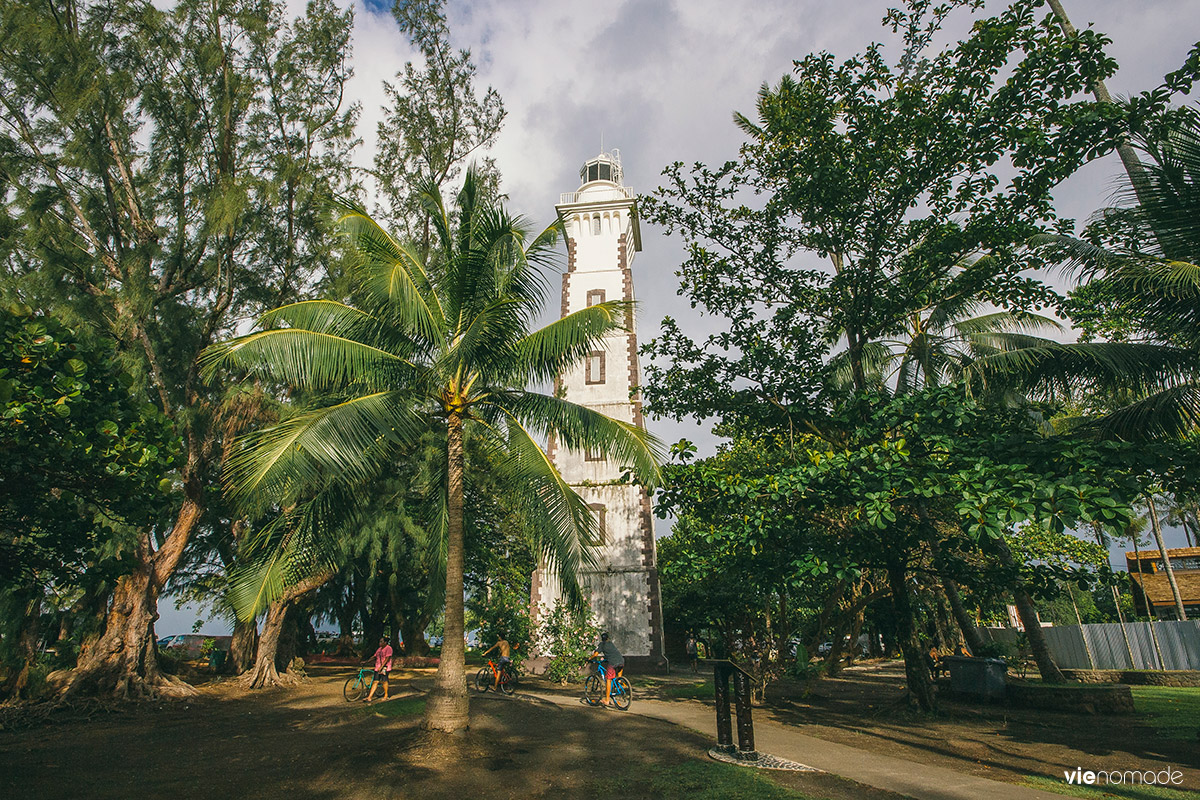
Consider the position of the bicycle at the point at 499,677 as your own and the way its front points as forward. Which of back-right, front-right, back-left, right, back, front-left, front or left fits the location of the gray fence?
back

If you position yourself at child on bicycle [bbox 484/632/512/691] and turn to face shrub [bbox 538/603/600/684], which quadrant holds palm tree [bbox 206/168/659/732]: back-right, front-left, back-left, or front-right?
back-right

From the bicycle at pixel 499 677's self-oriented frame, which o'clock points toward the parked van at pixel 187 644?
The parked van is roughly at 2 o'clock from the bicycle.

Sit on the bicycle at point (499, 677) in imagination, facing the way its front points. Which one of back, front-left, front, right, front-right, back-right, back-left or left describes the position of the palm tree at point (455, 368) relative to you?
left

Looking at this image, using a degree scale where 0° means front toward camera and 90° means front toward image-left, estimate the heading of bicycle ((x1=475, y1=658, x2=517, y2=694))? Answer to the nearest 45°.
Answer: approximately 90°

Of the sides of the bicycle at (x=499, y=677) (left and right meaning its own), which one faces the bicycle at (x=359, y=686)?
front

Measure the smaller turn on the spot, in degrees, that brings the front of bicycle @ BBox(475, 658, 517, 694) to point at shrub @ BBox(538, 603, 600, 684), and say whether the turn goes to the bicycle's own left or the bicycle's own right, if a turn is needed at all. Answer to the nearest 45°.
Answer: approximately 135° to the bicycle's own right

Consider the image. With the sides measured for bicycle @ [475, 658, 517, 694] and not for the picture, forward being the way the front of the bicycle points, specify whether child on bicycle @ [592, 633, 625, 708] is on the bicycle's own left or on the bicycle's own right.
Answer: on the bicycle's own left

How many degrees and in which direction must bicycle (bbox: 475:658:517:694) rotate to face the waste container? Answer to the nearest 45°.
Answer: approximately 135° to its left

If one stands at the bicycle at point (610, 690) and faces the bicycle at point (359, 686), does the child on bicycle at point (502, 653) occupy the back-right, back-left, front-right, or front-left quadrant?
front-right

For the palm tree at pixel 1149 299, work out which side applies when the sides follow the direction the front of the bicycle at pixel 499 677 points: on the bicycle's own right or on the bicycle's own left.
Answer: on the bicycle's own left

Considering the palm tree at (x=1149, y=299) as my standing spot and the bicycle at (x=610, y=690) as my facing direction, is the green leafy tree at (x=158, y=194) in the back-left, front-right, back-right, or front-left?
front-left

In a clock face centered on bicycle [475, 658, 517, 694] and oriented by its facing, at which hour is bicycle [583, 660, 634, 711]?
bicycle [583, 660, 634, 711] is roughly at 8 o'clock from bicycle [475, 658, 517, 694].

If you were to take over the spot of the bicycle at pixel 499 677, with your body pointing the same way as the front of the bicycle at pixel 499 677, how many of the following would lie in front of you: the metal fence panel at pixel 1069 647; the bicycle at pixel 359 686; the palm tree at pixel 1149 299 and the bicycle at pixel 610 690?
1

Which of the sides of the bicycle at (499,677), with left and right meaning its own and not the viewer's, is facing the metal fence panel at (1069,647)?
back
